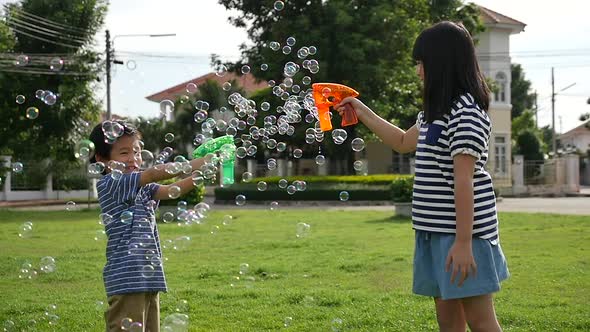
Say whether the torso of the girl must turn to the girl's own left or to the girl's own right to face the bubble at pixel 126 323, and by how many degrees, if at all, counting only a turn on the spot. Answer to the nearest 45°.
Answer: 0° — they already face it

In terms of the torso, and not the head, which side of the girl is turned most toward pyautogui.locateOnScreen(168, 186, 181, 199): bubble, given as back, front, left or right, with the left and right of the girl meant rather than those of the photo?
front

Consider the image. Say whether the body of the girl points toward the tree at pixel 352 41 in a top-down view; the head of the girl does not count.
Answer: no

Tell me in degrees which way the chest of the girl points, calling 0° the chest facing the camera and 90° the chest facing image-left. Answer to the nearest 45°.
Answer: approximately 90°

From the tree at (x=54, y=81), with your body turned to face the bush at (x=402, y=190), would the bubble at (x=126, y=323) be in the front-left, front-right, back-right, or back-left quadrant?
front-right

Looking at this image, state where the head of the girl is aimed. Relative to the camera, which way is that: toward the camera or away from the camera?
away from the camera

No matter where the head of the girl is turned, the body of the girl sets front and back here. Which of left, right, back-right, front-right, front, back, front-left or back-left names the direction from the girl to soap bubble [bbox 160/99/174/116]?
front-right

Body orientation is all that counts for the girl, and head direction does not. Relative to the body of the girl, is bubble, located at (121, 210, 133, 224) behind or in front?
in front

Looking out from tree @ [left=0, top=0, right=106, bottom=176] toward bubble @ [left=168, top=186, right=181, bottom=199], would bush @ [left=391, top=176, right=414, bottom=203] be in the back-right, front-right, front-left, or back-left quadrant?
front-left

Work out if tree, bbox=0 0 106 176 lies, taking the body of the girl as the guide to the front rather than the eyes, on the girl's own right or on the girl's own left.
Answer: on the girl's own right

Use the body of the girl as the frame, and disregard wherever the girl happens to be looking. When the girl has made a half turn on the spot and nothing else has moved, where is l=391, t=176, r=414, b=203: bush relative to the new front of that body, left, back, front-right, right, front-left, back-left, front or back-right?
left

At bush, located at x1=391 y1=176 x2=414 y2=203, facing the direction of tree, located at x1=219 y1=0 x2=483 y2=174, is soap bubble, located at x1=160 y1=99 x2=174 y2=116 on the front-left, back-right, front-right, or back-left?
back-left
